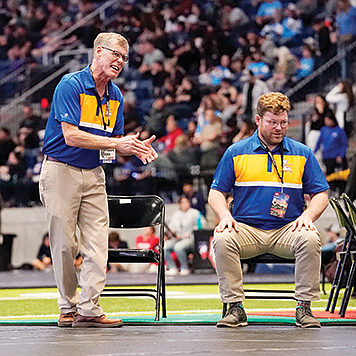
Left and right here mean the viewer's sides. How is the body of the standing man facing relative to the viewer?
facing the viewer and to the right of the viewer

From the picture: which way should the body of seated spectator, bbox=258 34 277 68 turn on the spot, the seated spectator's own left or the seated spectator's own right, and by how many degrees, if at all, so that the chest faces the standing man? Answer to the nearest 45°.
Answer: approximately 45° to the seated spectator's own left

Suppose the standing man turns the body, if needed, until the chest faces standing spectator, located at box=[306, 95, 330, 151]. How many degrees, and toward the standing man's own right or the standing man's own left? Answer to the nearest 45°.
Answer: approximately 90° to the standing man's own left

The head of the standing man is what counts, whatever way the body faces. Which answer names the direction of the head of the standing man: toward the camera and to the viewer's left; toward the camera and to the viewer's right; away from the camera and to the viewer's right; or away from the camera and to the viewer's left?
toward the camera and to the viewer's right

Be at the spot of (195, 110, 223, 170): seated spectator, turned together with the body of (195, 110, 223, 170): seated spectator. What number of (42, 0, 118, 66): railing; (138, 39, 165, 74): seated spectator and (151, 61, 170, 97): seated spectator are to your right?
3

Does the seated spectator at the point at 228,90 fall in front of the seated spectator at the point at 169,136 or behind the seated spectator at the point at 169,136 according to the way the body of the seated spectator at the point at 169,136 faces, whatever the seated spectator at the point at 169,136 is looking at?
behind

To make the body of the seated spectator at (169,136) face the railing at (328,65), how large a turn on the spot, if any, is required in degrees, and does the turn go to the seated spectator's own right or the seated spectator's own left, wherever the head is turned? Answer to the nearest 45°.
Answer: approximately 135° to the seated spectator's own left

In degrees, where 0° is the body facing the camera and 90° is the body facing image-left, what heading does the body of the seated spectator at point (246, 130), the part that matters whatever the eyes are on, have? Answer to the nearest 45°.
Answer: approximately 45°

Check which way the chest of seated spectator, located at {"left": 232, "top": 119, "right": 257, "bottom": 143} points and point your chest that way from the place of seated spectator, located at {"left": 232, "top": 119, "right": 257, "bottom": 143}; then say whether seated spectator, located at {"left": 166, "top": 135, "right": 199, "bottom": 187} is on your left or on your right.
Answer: on your right

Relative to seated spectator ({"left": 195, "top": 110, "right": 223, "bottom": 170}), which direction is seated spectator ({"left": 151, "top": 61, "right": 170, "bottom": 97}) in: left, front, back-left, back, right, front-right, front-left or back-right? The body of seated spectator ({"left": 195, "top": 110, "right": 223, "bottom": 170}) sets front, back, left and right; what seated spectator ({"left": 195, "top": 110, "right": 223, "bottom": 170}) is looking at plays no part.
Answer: right

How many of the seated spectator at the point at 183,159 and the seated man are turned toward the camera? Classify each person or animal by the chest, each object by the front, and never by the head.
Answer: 2
